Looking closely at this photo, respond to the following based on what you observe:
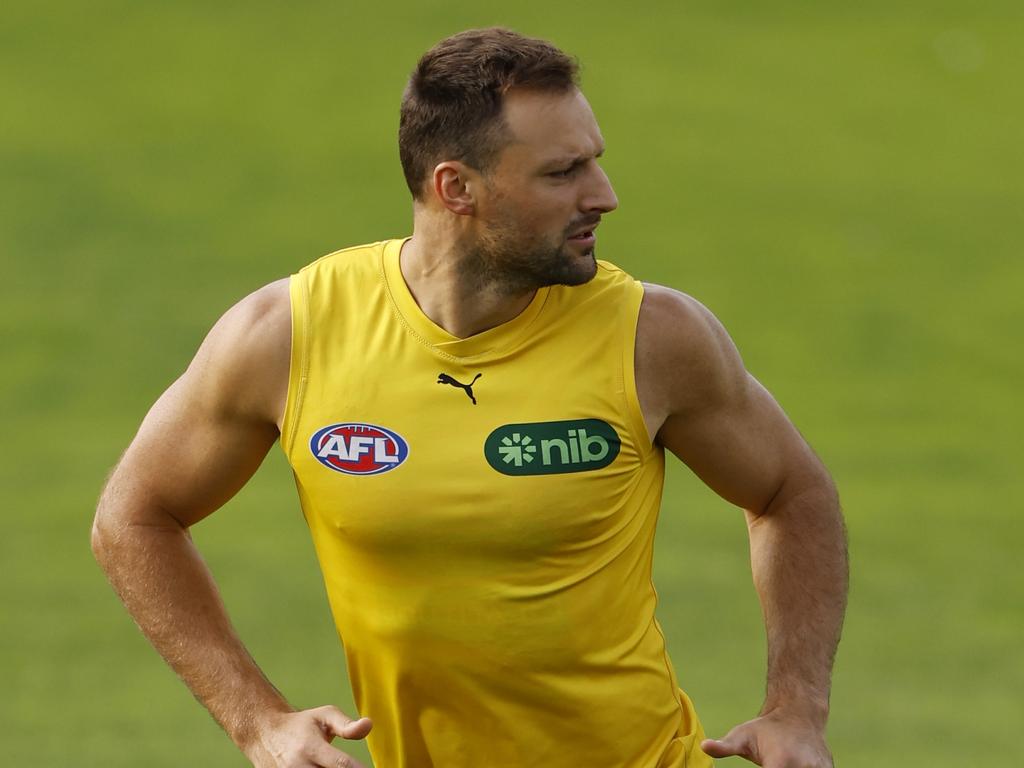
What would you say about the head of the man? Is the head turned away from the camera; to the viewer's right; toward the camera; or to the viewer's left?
to the viewer's right

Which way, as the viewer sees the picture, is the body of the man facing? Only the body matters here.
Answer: toward the camera
